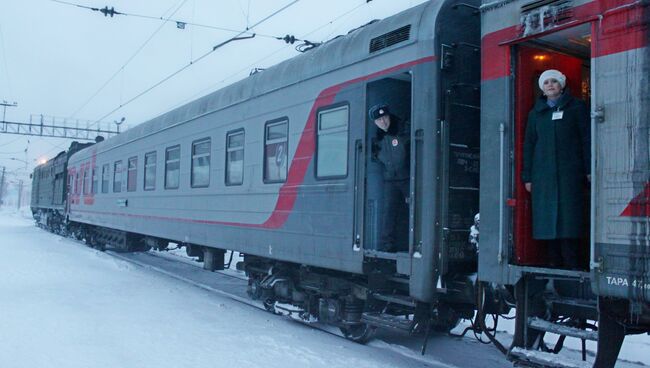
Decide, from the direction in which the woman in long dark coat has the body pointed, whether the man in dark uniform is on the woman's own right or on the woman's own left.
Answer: on the woman's own right

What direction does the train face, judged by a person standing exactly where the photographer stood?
facing away from the viewer and to the left of the viewer
